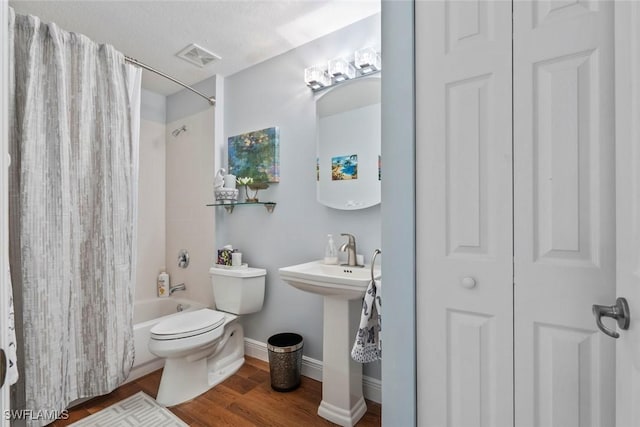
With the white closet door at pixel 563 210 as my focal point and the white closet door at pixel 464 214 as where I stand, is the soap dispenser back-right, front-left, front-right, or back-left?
back-left

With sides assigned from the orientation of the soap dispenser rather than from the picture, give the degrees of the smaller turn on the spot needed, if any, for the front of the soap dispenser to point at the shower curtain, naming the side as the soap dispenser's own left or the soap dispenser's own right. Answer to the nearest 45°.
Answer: approximately 45° to the soap dispenser's own right

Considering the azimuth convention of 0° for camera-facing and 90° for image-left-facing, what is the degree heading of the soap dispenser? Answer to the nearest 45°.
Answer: approximately 45°

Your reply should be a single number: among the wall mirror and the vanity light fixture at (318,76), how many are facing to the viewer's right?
0

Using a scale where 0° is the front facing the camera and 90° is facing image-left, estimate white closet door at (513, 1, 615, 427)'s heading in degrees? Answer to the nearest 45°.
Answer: approximately 0°

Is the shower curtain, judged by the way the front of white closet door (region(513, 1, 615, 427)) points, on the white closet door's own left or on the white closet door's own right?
on the white closet door's own right

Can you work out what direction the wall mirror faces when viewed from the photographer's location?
facing the viewer and to the left of the viewer

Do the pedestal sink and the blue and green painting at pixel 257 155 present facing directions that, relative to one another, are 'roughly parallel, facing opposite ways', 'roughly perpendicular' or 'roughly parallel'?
roughly parallel

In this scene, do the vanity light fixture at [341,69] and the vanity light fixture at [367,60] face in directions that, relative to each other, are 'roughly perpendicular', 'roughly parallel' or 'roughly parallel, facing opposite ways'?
roughly parallel

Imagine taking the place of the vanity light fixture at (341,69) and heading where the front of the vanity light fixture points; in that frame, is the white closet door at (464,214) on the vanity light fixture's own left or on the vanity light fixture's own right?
on the vanity light fixture's own left

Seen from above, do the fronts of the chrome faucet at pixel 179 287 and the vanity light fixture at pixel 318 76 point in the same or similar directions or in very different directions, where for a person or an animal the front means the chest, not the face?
same or similar directions

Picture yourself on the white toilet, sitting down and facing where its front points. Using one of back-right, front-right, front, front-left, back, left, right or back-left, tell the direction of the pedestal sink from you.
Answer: left

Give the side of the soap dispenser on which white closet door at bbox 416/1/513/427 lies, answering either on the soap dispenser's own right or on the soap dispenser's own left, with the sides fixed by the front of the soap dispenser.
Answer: on the soap dispenser's own left

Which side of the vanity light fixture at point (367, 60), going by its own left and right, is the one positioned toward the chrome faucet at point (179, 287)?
right

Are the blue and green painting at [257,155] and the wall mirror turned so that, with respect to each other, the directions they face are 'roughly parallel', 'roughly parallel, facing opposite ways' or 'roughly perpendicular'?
roughly parallel
